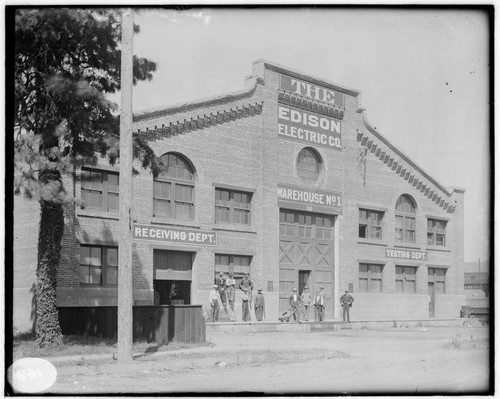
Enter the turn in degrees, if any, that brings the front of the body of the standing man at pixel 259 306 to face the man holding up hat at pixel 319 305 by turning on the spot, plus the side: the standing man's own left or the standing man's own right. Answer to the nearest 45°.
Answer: approximately 135° to the standing man's own left

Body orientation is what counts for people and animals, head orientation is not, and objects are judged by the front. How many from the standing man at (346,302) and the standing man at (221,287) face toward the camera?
2

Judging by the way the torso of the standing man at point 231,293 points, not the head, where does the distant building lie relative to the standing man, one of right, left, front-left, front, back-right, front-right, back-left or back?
back-left

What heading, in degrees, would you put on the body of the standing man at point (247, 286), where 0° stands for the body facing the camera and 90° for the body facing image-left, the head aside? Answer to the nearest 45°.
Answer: approximately 0°
